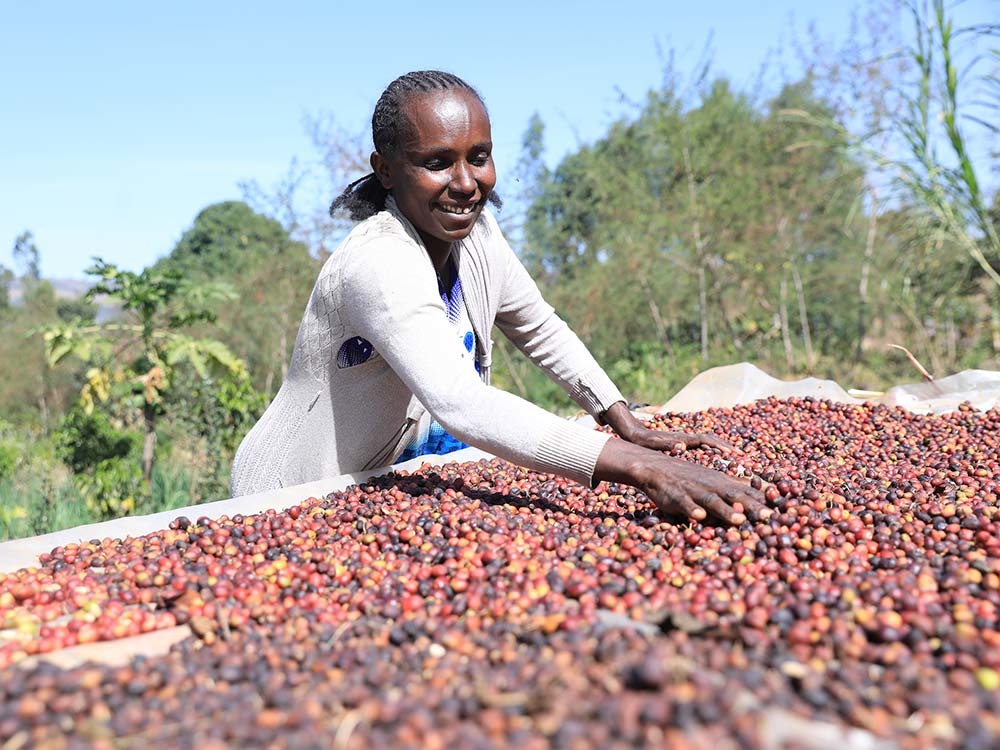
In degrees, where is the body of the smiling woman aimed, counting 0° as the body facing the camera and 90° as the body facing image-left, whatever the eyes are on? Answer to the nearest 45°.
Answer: approximately 315°

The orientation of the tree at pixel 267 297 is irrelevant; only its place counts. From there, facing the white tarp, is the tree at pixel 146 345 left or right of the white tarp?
right

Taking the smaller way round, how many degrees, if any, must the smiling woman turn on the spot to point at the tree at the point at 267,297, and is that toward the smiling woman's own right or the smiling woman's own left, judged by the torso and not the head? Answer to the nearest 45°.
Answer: approximately 135° to the smiling woman's own left

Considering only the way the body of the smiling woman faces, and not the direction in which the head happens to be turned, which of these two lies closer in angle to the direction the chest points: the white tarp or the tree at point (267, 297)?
the white tarp

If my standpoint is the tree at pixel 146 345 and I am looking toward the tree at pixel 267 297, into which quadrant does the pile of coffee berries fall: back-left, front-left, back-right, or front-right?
back-right

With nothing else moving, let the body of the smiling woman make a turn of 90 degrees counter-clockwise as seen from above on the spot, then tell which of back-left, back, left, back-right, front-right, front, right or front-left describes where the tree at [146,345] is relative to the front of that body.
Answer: left

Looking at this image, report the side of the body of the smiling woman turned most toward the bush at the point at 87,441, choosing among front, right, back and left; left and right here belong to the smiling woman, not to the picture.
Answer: back
